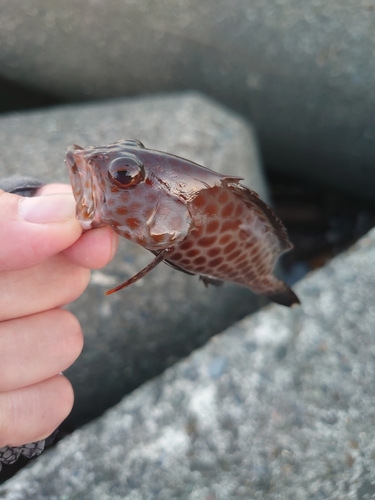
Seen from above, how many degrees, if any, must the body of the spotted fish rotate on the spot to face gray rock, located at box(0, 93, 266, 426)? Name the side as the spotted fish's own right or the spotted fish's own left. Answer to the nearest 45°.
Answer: approximately 90° to the spotted fish's own right

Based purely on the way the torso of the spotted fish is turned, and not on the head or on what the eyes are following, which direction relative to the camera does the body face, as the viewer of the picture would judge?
to the viewer's left
